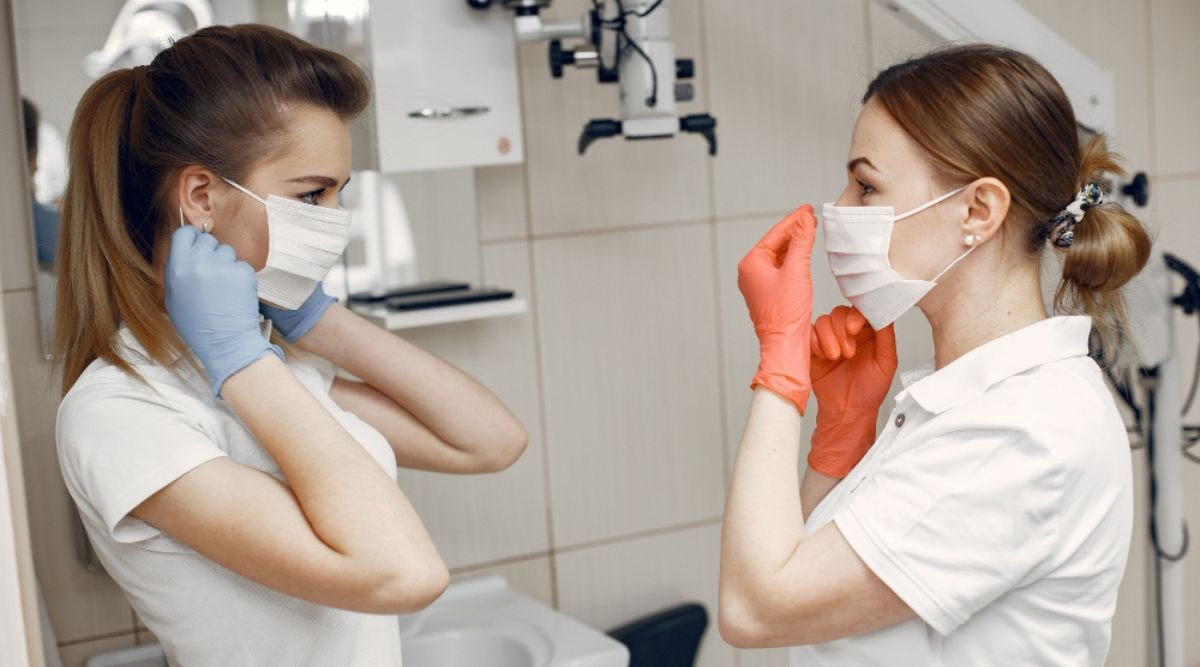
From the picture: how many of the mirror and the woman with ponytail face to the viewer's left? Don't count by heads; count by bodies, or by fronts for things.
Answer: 0

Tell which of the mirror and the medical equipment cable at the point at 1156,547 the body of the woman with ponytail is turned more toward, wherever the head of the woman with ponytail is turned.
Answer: the medical equipment cable

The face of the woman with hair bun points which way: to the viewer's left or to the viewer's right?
to the viewer's left

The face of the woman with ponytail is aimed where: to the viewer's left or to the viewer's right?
to the viewer's right

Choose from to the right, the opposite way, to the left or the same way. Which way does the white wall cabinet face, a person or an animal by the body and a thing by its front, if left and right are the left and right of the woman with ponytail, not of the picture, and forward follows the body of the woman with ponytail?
to the right

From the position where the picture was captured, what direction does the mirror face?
facing the viewer

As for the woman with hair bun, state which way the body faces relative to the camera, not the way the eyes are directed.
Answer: to the viewer's left

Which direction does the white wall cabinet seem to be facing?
toward the camera

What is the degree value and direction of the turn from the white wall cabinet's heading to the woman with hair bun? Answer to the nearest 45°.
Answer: approximately 45° to its left

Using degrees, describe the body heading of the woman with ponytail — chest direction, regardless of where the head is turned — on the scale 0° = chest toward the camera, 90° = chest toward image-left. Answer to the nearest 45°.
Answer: approximately 270°
